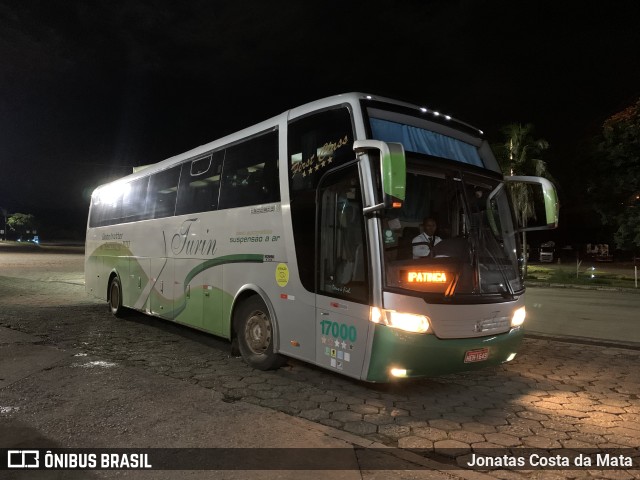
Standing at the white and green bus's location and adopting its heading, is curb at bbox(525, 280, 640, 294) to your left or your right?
on your left

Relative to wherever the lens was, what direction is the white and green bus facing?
facing the viewer and to the right of the viewer

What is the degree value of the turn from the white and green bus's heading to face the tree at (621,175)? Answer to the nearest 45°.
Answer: approximately 90° to its left

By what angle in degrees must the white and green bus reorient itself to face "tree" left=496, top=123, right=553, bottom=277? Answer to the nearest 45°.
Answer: approximately 90° to its left
